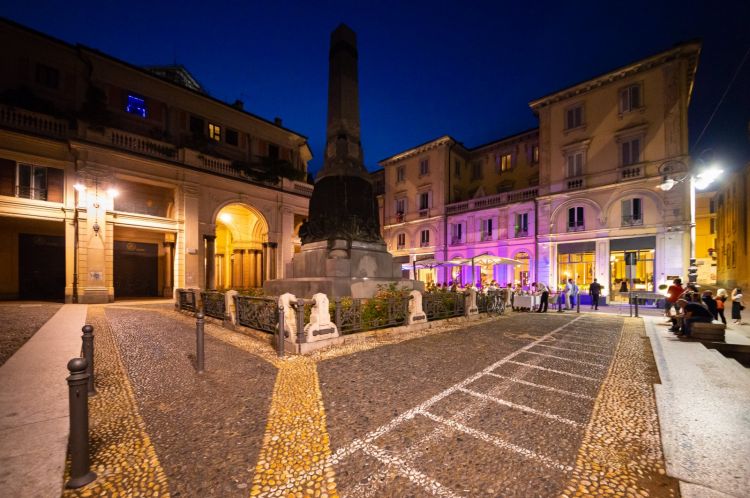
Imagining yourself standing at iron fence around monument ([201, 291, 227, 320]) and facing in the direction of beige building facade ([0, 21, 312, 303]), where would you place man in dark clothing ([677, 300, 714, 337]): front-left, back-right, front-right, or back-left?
back-right

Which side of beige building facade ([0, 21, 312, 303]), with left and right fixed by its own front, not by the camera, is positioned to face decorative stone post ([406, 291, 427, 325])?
front

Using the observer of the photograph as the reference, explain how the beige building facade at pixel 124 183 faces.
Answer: facing the viewer and to the right of the viewer

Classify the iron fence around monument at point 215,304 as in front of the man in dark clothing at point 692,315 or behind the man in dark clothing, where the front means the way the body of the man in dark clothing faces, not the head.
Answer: in front

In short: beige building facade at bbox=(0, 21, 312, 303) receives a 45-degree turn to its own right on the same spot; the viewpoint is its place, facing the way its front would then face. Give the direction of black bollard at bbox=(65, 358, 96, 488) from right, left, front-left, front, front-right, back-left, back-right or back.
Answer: front

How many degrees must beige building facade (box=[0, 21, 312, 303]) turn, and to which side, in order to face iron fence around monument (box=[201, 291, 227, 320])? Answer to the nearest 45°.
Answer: approximately 45° to its right

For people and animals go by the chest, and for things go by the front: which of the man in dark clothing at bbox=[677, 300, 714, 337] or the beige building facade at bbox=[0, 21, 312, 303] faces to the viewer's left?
the man in dark clothing

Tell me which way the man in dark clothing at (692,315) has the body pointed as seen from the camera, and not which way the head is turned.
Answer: to the viewer's left

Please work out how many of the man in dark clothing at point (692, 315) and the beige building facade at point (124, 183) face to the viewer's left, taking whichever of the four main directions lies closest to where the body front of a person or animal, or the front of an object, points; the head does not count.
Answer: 1

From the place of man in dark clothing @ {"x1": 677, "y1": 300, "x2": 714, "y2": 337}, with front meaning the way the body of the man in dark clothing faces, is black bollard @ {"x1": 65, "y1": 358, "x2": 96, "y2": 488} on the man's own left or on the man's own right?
on the man's own left

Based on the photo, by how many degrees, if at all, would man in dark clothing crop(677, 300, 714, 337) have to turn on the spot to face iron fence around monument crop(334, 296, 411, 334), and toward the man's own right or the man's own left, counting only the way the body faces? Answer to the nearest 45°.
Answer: approximately 45° to the man's own left

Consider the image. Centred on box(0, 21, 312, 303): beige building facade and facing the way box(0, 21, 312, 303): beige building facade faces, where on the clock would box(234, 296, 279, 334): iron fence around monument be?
The iron fence around monument is roughly at 1 o'clock from the beige building facade.
